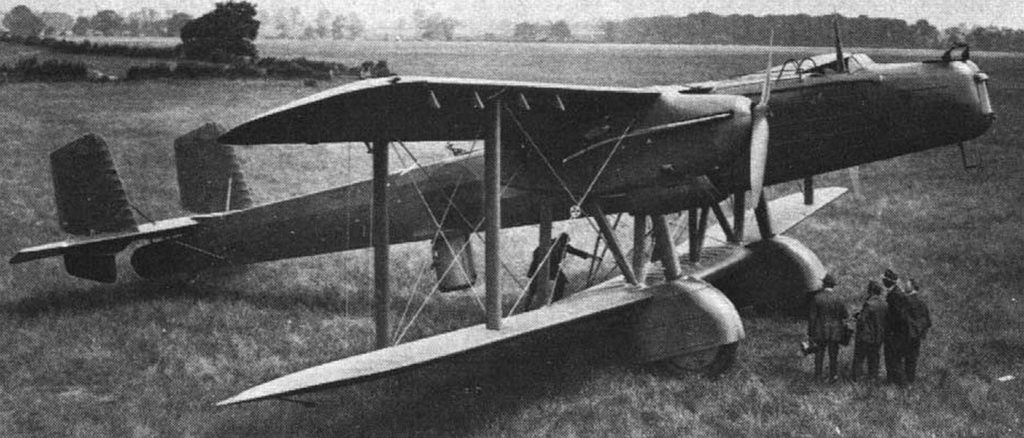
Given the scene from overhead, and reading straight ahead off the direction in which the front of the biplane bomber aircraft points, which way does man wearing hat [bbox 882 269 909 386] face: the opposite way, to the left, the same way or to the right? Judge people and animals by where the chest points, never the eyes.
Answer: the opposite way

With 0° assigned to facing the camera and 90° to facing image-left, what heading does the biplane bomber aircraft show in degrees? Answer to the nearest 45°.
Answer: approximately 315°

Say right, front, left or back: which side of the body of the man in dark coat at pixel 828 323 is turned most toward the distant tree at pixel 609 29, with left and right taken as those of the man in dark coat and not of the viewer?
front

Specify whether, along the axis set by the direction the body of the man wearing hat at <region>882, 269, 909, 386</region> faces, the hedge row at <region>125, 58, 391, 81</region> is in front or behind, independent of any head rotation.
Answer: in front

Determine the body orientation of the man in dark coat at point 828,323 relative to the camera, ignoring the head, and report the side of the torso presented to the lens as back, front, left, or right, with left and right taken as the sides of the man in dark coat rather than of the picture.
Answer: back

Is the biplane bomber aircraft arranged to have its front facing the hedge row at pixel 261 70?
no

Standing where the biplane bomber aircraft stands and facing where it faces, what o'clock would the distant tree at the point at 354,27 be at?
The distant tree is roughly at 7 o'clock from the biplane bomber aircraft.

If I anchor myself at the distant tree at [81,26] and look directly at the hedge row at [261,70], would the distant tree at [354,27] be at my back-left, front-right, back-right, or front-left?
front-left

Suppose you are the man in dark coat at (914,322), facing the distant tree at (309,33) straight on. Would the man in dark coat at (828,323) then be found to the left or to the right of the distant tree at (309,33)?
left

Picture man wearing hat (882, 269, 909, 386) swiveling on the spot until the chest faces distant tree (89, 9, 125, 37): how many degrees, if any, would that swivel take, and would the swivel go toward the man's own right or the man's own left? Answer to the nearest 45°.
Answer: approximately 45° to the man's own left
